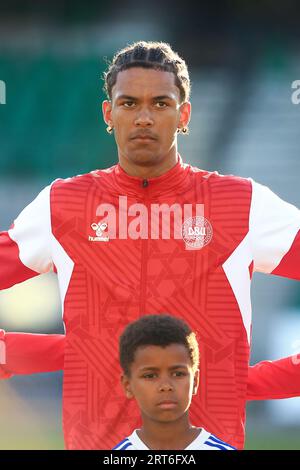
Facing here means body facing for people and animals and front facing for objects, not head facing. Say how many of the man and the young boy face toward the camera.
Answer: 2

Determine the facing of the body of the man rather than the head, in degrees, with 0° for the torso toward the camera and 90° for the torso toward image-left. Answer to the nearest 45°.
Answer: approximately 0°

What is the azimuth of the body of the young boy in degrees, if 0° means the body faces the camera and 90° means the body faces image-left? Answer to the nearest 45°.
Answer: approximately 0°
